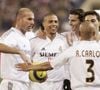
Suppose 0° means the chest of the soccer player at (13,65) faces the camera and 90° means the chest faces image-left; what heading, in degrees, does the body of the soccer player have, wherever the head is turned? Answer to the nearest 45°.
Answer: approximately 315°

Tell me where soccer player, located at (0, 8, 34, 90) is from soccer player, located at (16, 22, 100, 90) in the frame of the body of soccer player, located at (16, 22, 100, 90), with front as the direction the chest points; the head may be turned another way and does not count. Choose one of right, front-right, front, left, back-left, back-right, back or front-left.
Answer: front-left

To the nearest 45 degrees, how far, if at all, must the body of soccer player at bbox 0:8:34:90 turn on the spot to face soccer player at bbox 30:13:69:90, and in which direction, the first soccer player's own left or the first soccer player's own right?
approximately 45° to the first soccer player's own left

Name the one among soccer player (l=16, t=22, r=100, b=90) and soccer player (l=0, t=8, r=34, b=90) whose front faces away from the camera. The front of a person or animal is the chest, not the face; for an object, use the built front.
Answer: soccer player (l=16, t=22, r=100, b=90)

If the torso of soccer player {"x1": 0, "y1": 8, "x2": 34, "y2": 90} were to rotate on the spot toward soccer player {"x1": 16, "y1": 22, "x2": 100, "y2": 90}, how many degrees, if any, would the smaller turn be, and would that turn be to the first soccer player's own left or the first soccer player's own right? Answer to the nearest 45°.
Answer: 0° — they already face them

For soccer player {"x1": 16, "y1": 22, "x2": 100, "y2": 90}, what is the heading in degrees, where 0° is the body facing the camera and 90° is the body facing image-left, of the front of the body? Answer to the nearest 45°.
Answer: approximately 180°

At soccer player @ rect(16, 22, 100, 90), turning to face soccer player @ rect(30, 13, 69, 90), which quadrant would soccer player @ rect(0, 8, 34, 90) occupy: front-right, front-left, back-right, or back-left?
front-left

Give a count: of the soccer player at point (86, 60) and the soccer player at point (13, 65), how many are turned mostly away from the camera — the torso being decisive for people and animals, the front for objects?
1

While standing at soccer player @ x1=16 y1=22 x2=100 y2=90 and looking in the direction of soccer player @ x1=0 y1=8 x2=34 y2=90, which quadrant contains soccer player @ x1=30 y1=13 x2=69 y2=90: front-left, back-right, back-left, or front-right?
front-right
